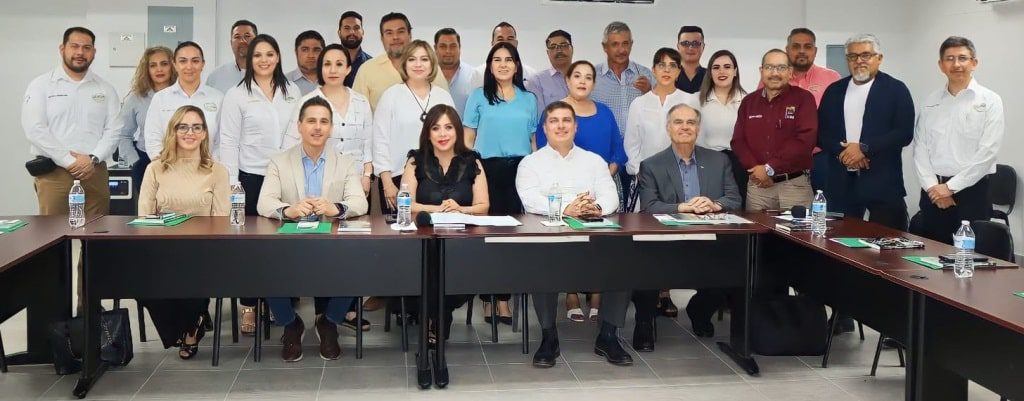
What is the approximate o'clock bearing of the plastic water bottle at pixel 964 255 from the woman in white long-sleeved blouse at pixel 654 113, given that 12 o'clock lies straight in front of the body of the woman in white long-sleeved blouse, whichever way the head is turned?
The plastic water bottle is roughly at 11 o'clock from the woman in white long-sleeved blouse.

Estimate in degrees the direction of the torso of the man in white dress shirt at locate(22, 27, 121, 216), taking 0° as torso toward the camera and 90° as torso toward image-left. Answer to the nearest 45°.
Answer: approximately 0°

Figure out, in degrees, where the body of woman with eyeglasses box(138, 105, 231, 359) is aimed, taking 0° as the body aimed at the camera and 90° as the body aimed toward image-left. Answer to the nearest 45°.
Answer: approximately 0°

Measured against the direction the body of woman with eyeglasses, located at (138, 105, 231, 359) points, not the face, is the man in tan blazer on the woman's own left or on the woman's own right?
on the woman's own left

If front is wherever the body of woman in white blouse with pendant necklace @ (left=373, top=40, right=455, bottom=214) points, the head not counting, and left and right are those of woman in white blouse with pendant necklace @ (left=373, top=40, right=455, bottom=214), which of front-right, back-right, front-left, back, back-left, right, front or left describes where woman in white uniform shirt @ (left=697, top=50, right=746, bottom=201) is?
left

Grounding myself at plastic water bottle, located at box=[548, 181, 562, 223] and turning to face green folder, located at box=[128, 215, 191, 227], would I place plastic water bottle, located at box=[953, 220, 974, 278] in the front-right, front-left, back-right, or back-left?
back-left

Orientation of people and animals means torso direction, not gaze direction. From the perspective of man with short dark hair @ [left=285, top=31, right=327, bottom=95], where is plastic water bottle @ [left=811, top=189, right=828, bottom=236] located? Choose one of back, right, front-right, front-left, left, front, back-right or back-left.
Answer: front-left

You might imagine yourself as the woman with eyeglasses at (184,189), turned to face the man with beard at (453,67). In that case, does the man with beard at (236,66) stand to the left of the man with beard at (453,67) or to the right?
left

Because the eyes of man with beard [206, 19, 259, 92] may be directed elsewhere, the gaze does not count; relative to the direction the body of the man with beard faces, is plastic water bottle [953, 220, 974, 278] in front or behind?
in front

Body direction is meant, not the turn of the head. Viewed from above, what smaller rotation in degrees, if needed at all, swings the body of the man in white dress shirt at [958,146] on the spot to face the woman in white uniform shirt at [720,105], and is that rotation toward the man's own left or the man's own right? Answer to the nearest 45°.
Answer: approximately 45° to the man's own right

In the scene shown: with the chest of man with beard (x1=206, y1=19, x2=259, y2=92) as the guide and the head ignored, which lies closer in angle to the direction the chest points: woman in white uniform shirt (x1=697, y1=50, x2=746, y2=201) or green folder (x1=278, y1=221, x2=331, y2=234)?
the green folder

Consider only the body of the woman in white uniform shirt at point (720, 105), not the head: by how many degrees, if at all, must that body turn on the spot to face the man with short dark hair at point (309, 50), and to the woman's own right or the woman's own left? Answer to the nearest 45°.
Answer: approximately 90° to the woman's own right
